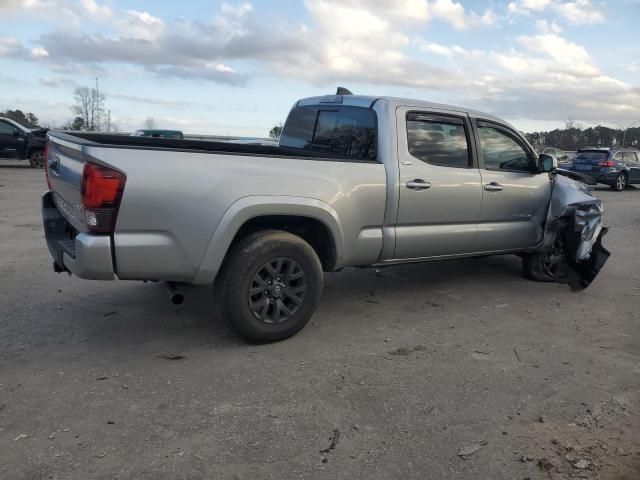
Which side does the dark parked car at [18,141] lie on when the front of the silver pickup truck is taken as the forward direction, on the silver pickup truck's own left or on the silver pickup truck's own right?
on the silver pickup truck's own left

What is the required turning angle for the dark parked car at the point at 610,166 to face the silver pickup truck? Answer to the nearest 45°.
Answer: approximately 135° to its right

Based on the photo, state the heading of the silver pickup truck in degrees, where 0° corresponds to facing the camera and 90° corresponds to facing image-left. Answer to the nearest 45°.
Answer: approximately 225°

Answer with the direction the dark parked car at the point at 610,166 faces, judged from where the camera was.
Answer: facing away from the viewer and to the right of the viewer

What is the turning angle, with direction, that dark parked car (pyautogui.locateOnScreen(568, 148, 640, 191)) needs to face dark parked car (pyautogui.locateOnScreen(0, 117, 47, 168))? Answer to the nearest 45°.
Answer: approximately 180°

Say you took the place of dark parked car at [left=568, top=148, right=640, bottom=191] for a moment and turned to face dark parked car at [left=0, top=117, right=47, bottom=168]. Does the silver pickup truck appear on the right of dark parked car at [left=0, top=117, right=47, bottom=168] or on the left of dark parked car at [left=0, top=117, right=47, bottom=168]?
left

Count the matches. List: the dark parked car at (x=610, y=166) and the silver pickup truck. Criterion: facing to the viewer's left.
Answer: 0

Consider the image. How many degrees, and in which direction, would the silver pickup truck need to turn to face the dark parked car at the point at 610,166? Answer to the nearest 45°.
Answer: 0° — it already faces it
